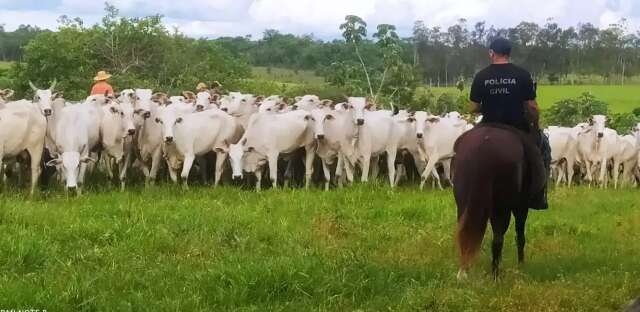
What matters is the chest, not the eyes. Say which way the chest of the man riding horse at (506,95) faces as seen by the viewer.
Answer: away from the camera

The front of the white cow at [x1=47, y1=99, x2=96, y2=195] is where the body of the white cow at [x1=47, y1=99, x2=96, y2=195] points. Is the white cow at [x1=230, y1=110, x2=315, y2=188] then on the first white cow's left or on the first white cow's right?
on the first white cow's left

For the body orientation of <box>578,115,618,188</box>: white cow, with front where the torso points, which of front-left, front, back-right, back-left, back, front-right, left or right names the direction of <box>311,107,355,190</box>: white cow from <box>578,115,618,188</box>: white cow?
front-right

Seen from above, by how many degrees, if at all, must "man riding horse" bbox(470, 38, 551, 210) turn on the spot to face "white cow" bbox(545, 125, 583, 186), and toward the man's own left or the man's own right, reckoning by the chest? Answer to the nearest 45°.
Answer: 0° — they already face it

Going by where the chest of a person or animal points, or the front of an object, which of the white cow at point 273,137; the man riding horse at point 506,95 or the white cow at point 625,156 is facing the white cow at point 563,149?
the man riding horse

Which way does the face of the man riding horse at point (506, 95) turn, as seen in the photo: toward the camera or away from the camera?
away from the camera

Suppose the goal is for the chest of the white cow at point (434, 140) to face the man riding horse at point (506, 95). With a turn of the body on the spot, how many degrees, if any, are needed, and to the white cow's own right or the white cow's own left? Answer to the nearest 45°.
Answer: approximately 45° to the white cow's own left
